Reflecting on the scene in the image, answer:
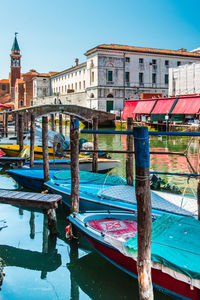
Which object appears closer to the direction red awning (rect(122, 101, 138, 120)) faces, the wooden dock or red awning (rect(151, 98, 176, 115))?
the wooden dock

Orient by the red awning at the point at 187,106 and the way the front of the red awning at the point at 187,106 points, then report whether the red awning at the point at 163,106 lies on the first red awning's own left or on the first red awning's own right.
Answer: on the first red awning's own right

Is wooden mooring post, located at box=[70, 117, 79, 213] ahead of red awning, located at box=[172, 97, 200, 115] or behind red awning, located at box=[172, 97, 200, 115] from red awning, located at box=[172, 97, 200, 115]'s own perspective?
ahead

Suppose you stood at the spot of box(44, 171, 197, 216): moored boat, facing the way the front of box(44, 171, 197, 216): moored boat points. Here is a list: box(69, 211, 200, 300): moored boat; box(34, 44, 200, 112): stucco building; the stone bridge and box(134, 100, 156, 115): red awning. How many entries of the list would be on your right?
3

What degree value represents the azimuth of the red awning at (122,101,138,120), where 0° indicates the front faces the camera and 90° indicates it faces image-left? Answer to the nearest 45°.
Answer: approximately 45°

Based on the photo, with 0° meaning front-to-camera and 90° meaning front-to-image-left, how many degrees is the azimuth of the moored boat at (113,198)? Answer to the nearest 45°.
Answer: approximately 90°

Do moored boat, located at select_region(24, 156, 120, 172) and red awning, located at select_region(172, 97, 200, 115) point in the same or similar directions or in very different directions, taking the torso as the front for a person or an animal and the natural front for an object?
very different directions

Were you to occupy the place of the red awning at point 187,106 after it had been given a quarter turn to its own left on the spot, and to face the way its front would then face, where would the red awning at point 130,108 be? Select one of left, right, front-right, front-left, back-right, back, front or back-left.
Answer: back

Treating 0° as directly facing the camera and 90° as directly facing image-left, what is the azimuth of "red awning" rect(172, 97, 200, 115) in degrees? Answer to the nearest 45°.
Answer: approximately 45°

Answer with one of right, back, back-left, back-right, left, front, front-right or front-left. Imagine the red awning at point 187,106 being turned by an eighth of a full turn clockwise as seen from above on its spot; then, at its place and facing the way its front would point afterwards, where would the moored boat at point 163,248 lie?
left

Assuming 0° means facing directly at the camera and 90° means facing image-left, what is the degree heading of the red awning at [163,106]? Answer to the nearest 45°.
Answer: approximately 45°

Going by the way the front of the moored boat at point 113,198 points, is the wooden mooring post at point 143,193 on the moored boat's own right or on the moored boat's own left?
on the moored boat's own left

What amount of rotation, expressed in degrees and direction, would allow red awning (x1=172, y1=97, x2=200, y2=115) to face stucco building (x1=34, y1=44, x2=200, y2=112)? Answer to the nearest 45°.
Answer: approximately 90° to its right
